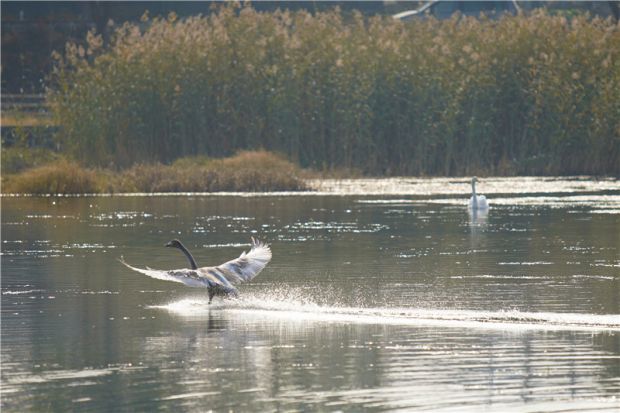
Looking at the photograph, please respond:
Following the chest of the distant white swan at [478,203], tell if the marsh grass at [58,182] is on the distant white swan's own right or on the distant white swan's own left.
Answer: on the distant white swan's own right

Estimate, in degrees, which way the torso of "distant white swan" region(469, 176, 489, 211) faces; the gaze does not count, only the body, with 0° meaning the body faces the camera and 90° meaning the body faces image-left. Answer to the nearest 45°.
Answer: approximately 45°

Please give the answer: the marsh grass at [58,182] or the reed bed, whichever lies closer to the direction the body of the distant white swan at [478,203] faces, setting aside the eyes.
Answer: the marsh grass

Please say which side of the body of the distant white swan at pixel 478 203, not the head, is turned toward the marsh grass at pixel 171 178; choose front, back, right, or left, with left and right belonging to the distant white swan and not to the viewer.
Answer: right
